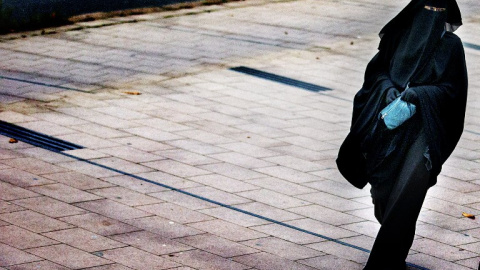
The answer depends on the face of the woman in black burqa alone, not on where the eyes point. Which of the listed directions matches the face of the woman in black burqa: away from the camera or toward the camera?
toward the camera

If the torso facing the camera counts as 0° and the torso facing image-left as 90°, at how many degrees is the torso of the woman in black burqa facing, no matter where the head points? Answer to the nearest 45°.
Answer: approximately 0°
